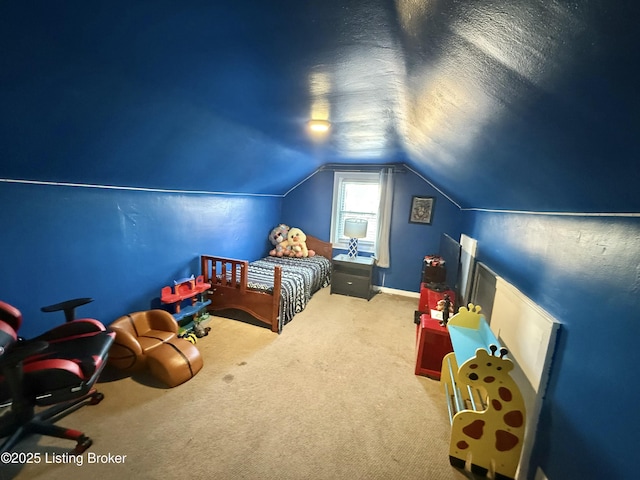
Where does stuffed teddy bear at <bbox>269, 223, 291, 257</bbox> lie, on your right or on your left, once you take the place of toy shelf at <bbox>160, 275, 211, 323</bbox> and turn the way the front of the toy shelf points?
on your left

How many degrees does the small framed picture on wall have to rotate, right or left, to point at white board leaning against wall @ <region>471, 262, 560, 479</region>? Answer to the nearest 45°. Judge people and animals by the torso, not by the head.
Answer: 0° — it already faces it

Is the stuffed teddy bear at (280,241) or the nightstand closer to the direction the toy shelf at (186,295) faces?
the nightstand

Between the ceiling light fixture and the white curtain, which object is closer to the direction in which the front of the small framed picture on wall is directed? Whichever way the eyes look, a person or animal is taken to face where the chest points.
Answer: the ceiling light fixture

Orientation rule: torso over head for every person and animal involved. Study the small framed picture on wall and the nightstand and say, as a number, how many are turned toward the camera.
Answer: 2

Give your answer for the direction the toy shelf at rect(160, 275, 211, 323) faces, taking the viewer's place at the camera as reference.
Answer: facing the viewer and to the right of the viewer

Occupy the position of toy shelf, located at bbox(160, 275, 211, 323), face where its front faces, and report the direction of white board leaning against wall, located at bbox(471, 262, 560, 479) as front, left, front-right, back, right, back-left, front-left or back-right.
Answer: front

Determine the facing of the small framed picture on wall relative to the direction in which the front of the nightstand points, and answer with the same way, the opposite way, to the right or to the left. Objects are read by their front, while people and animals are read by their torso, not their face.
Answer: the same way

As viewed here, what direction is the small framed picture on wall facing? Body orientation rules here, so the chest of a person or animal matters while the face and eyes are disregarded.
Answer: toward the camera

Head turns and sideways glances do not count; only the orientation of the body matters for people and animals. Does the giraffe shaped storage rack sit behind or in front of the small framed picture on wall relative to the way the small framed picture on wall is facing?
in front

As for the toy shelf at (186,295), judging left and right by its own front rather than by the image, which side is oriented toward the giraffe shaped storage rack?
front

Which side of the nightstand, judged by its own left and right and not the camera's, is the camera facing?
front
